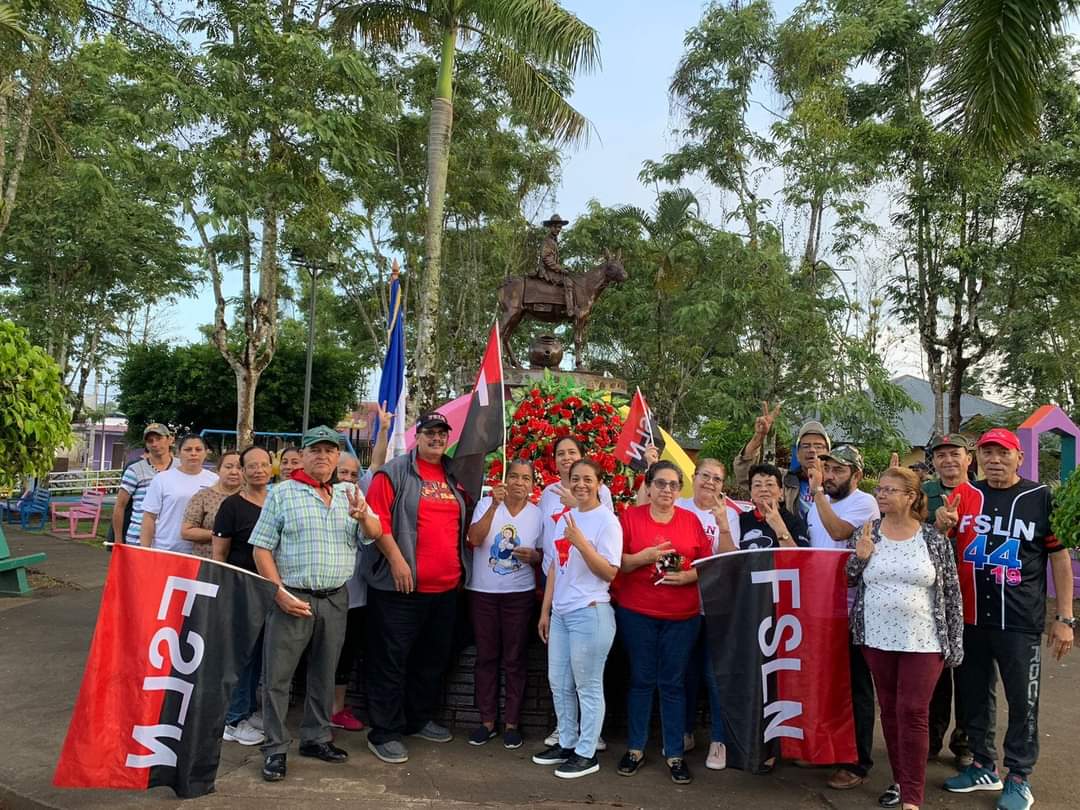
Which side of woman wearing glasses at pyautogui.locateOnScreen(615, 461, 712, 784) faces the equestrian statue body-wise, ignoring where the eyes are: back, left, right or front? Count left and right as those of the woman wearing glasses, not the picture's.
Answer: back

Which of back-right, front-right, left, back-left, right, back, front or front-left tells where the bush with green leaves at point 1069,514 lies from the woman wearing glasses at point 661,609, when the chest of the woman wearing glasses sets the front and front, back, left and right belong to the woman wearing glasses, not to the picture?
back-left

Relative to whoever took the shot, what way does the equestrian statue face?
facing to the right of the viewer

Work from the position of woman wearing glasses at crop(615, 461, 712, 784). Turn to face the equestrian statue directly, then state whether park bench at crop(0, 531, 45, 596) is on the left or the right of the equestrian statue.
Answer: left

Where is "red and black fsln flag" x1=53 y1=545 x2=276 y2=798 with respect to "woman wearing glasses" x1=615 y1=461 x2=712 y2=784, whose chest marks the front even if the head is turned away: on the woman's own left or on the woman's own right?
on the woman's own right

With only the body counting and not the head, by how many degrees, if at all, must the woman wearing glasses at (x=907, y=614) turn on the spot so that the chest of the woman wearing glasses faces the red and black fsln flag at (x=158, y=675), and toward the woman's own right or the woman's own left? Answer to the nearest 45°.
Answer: approximately 45° to the woman's own right

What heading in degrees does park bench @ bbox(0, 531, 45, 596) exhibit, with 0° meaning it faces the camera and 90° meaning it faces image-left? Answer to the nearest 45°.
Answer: approximately 270°
